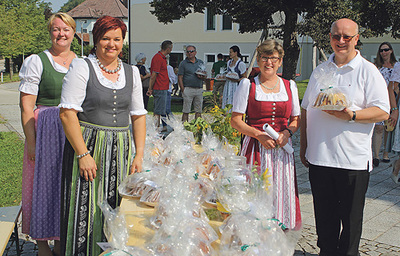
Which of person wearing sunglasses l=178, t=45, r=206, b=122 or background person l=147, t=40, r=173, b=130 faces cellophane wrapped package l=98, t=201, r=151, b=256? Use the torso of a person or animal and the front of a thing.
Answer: the person wearing sunglasses

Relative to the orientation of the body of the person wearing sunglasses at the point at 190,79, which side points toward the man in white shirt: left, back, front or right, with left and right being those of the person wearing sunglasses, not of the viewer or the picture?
front

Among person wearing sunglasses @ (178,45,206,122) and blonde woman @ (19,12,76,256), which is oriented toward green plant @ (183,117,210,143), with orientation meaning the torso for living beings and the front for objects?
the person wearing sunglasses

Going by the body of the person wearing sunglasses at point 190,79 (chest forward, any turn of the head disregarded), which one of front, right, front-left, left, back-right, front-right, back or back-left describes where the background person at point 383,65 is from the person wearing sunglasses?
front-left

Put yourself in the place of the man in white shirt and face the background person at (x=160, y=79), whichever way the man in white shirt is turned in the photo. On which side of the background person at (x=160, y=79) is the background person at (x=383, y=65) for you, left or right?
right

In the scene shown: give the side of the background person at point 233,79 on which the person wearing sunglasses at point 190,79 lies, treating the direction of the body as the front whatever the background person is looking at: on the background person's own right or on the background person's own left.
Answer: on the background person's own right

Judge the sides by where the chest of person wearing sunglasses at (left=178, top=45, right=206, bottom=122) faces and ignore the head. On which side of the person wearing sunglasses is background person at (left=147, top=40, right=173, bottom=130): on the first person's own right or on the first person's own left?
on the first person's own right
